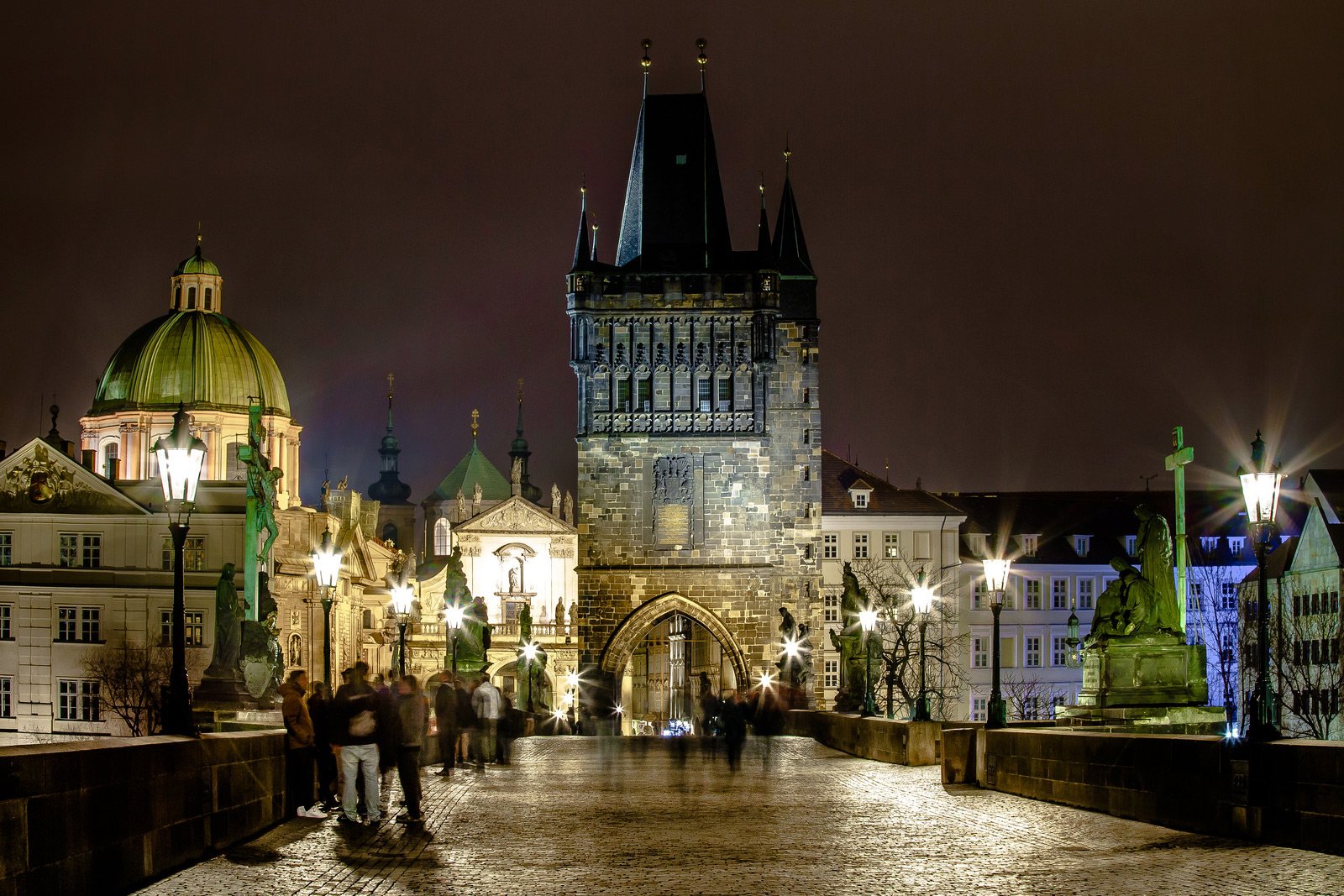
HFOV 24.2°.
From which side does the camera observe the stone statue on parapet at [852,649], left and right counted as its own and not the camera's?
left

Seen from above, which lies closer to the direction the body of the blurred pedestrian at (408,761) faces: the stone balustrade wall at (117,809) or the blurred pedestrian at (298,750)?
the blurred pedestrian

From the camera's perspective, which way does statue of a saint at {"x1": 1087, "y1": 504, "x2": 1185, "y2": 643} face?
to the viewer's left

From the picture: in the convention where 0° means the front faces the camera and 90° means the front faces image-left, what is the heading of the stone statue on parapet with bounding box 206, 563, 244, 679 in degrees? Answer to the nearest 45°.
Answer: approximately 270°

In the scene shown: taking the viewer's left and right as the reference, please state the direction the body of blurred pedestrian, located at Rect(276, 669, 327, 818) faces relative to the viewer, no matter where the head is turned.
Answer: facing to the right of the viewer

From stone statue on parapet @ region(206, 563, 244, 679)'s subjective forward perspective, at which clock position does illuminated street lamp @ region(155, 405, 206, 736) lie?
The illuminated street lamp is roughly at 3 o'clock from the stone statue on parapet.

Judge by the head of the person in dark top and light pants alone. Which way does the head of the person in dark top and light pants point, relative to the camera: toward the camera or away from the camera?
away from the camera
